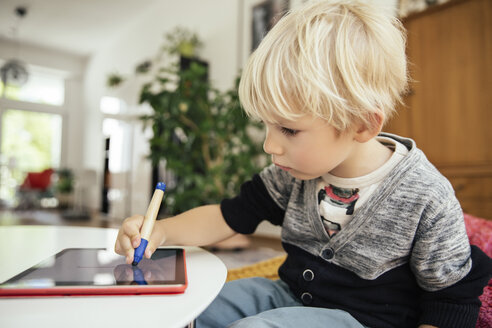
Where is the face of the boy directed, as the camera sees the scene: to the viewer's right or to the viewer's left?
to the viewer's left

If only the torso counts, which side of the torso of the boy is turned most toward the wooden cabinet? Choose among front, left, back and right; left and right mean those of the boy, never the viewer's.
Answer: back

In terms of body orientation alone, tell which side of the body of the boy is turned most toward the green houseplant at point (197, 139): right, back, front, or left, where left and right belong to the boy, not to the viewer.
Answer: right

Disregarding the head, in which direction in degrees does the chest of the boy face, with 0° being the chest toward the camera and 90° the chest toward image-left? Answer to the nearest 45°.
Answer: approximately 45°
